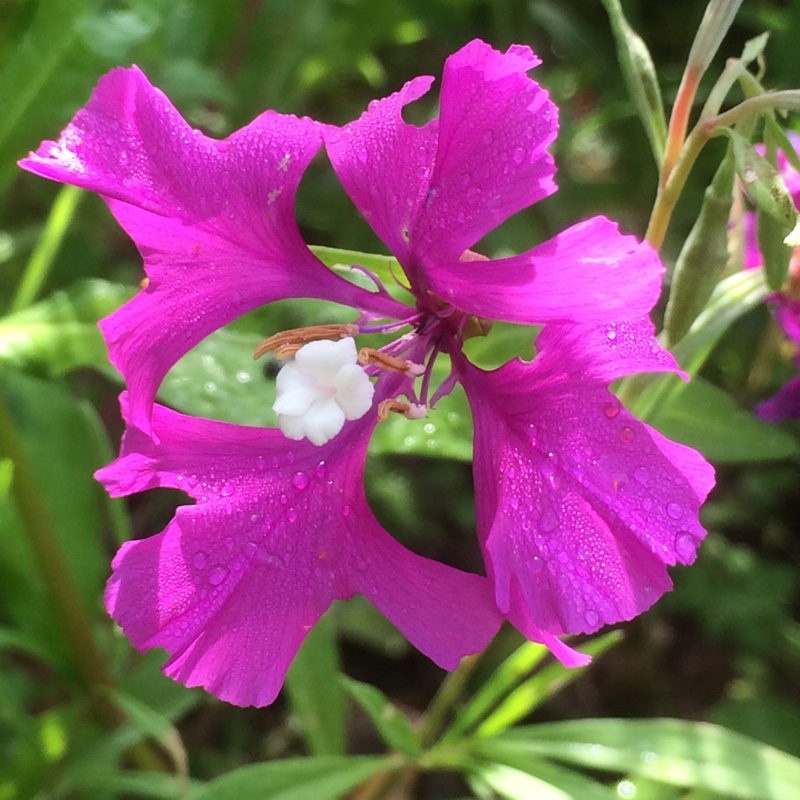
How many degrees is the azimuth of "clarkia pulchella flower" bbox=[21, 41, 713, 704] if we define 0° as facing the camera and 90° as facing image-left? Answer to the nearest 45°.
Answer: approximately 0°
